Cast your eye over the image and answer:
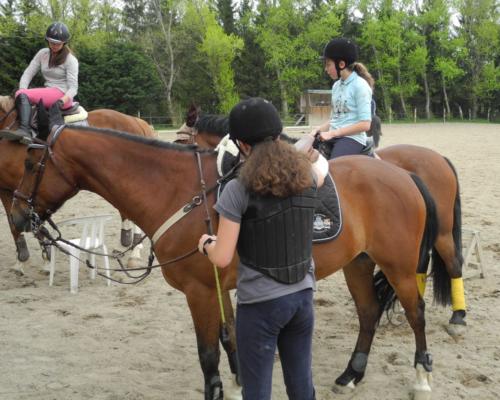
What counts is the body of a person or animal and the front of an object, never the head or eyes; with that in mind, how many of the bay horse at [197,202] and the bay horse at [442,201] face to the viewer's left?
2

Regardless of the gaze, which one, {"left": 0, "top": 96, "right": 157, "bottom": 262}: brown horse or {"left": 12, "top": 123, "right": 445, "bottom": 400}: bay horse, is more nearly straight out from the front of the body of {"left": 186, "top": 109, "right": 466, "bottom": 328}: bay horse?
the brown horse

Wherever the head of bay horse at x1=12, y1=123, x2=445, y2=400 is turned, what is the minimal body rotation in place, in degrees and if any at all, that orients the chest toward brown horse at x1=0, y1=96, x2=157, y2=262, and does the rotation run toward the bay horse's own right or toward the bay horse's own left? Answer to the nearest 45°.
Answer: approximately 45° to the bay horse's own right

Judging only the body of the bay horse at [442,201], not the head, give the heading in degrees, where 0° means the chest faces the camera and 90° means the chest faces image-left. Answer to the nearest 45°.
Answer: approximately 90°

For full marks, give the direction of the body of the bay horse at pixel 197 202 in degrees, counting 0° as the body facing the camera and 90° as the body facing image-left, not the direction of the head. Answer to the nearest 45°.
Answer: approximately 90°

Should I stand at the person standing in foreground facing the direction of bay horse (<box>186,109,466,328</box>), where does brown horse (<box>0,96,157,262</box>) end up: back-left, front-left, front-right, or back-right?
front-left

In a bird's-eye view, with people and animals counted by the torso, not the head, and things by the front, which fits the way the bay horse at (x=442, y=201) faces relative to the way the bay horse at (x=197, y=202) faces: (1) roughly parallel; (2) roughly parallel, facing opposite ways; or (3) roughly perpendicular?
roughly parallel

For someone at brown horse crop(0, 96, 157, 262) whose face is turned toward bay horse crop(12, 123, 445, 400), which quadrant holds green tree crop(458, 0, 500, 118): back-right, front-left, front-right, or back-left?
back-left

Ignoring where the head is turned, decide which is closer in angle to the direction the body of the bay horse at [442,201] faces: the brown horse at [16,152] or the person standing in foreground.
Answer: the brown horse

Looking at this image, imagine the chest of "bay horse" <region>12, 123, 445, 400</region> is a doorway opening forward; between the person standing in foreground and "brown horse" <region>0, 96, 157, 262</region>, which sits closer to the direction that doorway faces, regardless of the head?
the brown horse

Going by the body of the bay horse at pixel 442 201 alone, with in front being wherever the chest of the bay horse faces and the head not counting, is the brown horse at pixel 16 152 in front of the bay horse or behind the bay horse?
in front
